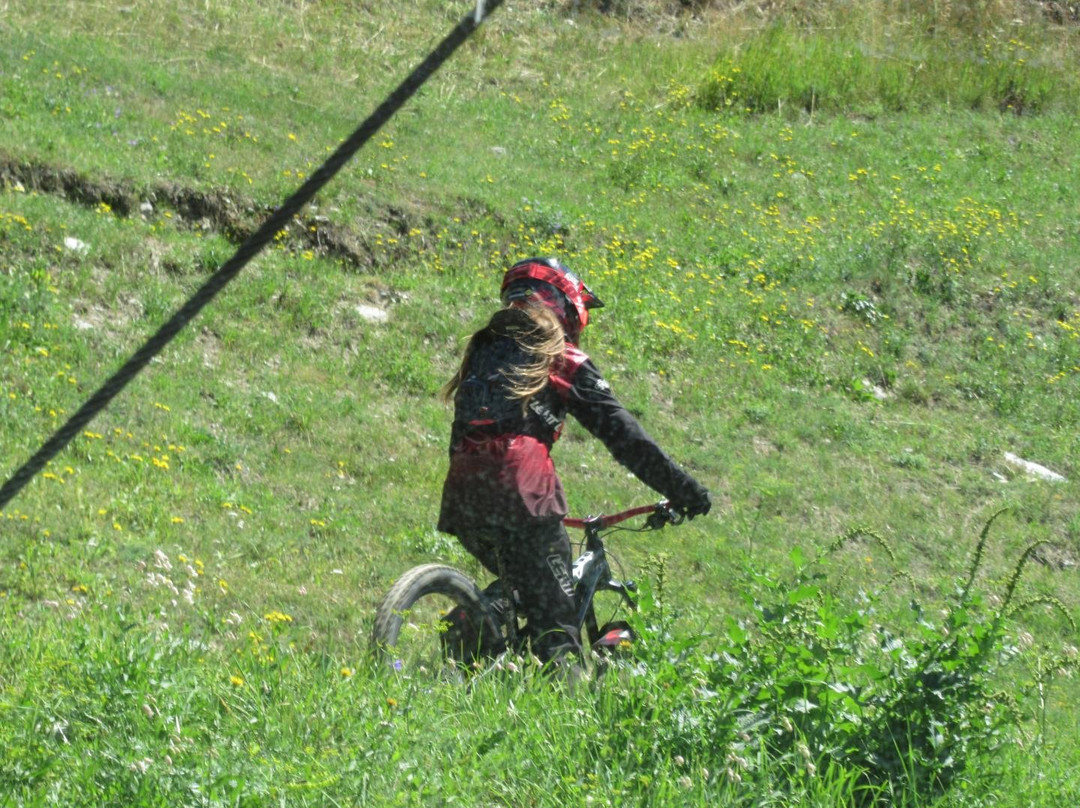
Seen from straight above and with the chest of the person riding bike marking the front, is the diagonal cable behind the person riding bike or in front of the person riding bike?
behind

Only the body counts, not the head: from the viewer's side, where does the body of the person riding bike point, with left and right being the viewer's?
facing away from the viewer and to the right of the viewer

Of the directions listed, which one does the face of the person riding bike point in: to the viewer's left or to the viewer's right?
to the viewer's right

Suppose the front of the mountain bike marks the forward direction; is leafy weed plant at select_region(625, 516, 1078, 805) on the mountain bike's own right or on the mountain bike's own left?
on the mountain bike's own right

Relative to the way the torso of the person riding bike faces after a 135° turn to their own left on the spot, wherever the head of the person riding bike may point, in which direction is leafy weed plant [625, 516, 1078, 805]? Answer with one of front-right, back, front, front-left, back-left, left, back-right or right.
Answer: back-left

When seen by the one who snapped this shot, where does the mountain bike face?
facing away from the viewer and to the right of the viewer
